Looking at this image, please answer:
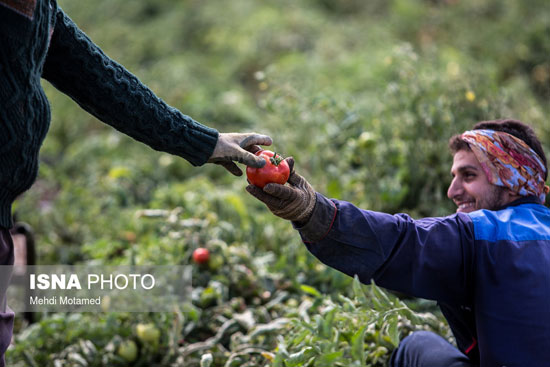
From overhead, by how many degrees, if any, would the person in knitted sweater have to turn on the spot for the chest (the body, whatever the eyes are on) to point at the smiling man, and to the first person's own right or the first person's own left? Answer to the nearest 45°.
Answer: approximately 45° to the first person's own left

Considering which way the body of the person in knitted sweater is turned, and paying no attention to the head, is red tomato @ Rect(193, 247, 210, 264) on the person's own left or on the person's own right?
on the person's own left

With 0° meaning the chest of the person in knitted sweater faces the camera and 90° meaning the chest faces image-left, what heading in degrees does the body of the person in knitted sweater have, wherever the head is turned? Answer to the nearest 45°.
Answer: approximately 315°

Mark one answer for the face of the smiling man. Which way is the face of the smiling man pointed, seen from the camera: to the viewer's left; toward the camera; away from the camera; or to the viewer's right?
to the viewer's left

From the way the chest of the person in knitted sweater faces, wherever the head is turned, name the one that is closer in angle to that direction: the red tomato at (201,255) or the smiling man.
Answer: the smiling man
